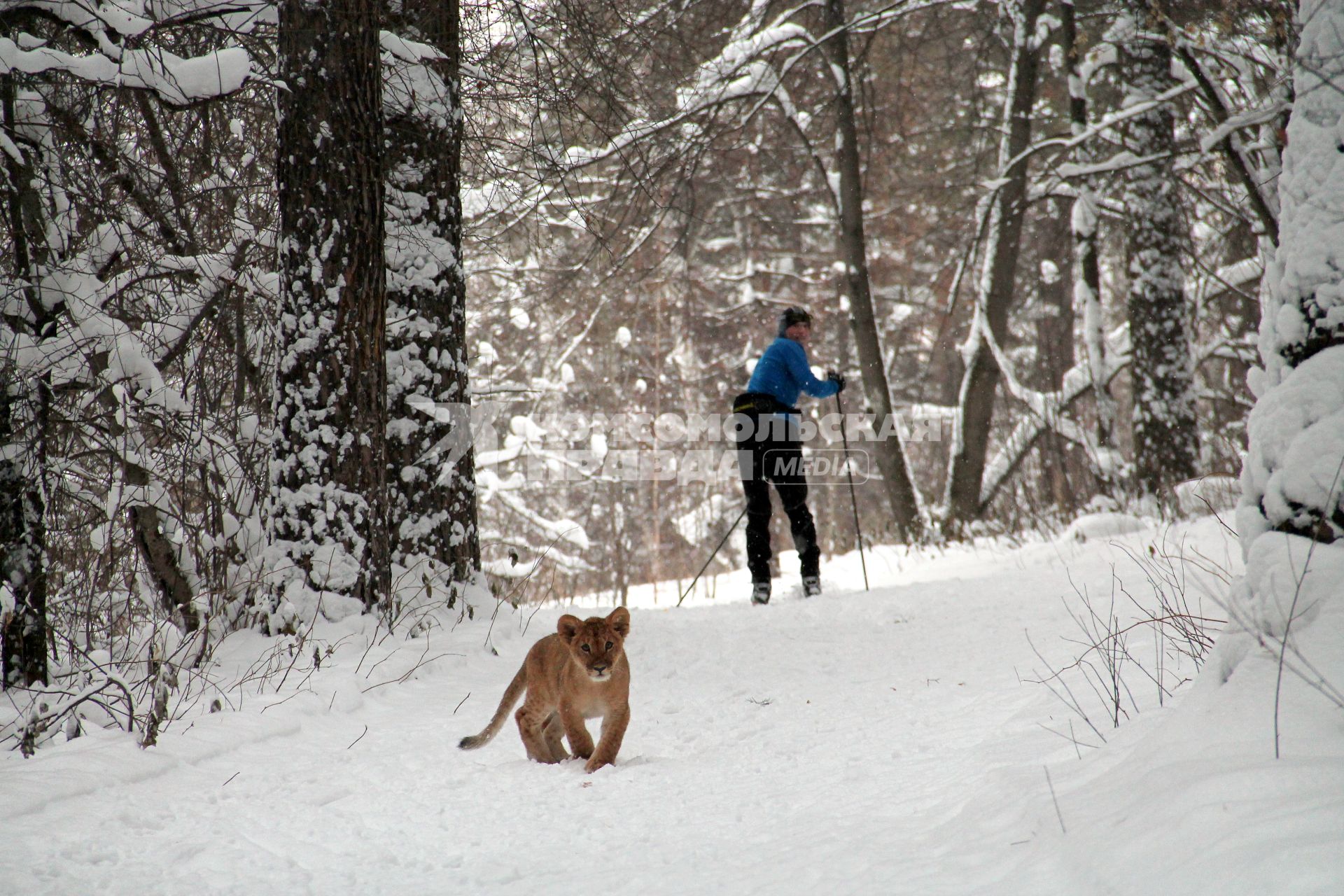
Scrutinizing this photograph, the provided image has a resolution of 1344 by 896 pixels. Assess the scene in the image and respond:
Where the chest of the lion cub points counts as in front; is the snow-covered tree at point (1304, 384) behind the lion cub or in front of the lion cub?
in front

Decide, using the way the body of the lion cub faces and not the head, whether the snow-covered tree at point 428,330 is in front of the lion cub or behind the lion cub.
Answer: behind

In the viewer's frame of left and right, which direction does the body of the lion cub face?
facing the viewer and to the right of the viewer

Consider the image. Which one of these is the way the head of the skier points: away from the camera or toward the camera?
toward the camera

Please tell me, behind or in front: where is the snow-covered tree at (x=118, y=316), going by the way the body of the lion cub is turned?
behind
